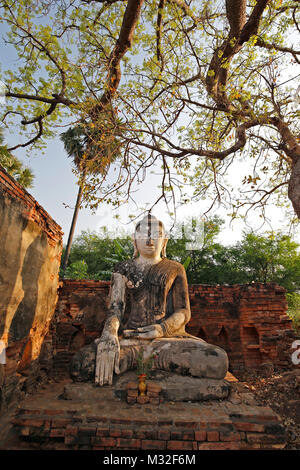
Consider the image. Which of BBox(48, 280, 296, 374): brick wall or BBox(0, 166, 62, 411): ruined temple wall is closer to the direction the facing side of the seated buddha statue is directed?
the ruined temple wall

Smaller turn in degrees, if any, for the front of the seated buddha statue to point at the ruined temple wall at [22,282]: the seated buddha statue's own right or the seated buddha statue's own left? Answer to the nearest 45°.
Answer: approximately 90° to the seated buddha statue's own right

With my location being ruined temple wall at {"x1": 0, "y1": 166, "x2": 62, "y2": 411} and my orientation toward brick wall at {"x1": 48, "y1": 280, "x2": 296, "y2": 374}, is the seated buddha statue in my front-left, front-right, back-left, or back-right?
front-right

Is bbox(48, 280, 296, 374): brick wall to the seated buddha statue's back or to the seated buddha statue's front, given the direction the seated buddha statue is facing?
to the back

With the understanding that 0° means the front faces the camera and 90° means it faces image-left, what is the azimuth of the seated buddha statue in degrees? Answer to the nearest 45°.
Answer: approximately 0°

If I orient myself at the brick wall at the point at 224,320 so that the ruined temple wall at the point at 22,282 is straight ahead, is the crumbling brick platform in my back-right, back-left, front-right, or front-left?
front-left
